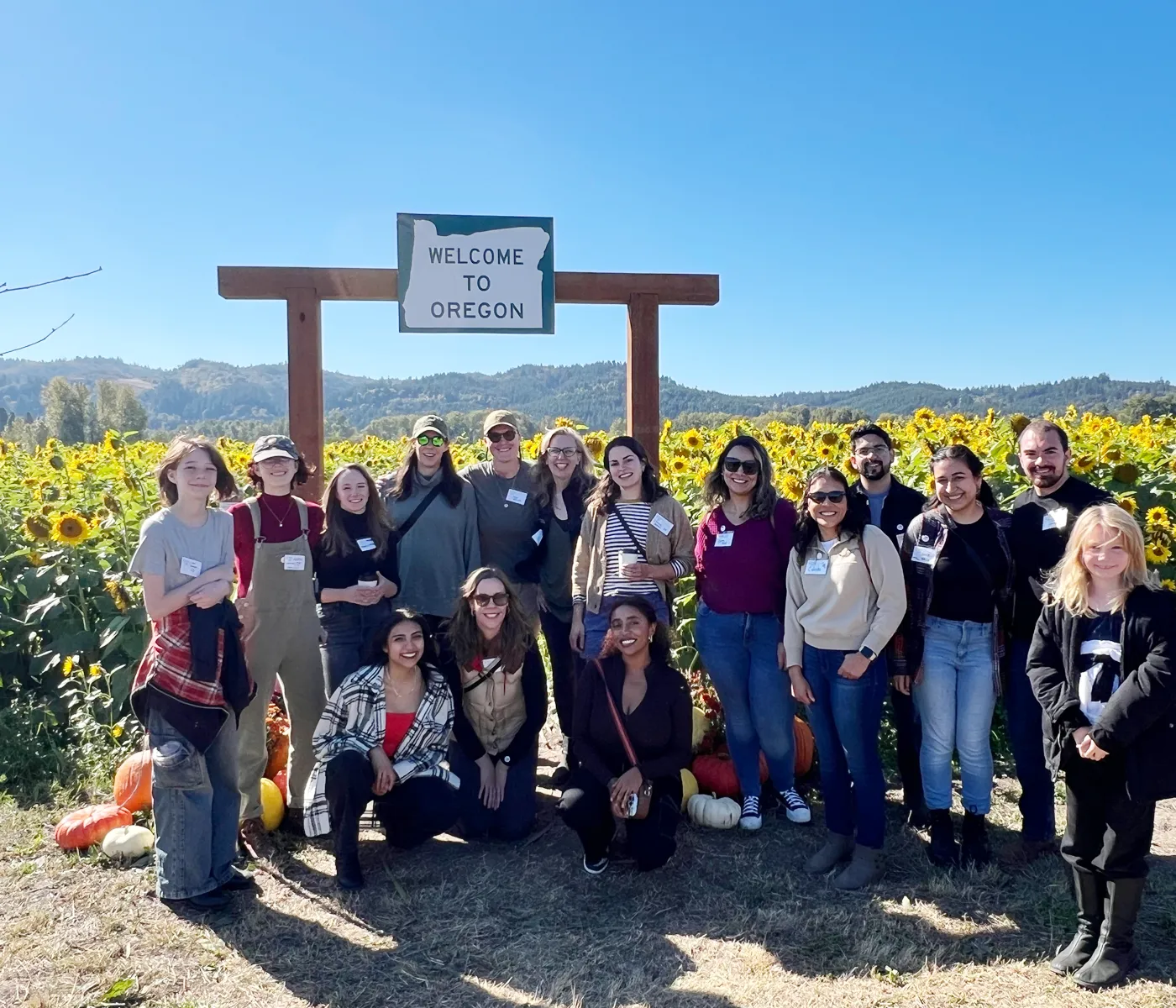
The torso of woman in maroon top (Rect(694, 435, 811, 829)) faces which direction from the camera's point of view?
toward the camera

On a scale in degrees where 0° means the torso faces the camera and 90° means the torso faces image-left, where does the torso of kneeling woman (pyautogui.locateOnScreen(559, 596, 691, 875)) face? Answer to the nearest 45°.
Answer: approximately 0°

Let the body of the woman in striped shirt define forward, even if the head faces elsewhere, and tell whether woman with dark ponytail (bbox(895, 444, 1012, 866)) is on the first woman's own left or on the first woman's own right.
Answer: on the first woman's own left

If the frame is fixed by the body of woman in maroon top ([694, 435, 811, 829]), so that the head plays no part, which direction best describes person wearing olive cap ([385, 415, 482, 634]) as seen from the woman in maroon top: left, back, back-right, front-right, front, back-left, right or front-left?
right

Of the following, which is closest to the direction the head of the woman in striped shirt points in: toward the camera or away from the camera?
toward the camera

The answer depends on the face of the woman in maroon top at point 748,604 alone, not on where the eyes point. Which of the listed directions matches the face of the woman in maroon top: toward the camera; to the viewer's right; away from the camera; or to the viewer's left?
toward the camera

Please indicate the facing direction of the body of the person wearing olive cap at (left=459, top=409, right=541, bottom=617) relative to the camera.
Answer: toward the camera

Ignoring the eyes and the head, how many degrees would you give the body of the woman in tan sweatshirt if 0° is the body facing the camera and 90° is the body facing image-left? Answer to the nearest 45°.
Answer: approximately 45°

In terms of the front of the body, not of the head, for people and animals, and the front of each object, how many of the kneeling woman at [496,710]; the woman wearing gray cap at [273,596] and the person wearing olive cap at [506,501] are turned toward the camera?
3

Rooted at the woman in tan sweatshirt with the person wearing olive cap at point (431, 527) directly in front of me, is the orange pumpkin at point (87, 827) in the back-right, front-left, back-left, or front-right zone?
front-left

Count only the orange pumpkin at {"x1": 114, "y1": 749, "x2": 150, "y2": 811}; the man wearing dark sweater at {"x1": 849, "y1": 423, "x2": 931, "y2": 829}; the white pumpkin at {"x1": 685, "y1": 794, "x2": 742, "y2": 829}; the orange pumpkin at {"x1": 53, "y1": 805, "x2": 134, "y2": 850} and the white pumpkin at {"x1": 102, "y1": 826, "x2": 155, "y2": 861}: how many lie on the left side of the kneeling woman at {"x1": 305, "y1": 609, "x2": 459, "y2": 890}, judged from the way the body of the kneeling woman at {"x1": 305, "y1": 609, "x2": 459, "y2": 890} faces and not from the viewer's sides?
2
